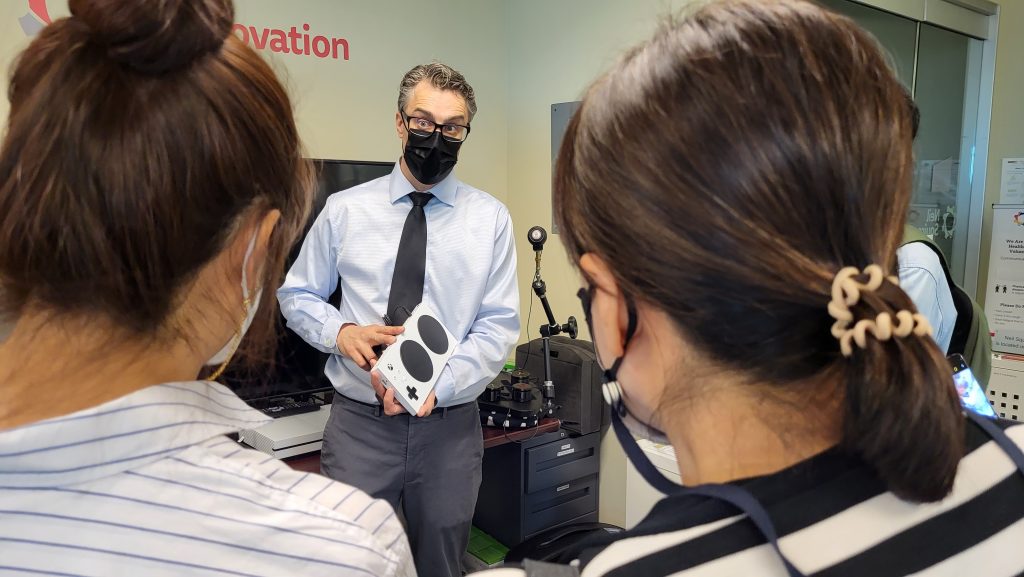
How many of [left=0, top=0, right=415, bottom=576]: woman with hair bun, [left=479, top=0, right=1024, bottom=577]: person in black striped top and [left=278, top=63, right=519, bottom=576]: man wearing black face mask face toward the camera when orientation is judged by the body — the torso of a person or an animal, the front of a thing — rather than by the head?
1

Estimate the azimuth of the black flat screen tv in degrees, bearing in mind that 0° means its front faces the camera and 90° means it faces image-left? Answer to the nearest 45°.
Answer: approximately 315°

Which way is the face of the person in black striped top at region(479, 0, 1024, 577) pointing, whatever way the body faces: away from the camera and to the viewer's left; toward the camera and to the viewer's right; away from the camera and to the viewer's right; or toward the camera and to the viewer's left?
away from the camera and to the viewer's left

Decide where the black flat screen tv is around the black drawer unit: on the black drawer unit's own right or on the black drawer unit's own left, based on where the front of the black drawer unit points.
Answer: on the black drawer unit's own right

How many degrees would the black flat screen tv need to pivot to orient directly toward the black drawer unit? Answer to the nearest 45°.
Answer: approximately 45° to its left

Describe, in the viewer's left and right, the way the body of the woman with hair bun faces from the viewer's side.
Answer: facing away from the viewer and to the right of the viewer

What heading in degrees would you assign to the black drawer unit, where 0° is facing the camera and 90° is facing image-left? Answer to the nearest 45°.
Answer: approximately 315°

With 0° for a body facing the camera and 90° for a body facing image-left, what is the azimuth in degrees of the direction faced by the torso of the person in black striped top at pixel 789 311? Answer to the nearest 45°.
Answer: approximately 135°

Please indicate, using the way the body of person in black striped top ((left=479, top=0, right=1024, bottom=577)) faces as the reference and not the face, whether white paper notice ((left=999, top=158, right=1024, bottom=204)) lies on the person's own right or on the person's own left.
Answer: on the person's own right

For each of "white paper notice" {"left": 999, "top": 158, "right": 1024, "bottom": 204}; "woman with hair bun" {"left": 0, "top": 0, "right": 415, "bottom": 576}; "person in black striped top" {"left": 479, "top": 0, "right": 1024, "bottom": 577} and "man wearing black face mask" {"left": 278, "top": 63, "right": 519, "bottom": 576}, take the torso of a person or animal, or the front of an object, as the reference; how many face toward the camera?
2

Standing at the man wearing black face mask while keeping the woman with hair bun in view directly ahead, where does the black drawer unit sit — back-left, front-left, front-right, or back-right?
back-left

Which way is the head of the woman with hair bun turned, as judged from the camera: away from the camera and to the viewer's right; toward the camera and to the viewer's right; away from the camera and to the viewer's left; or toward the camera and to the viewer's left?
away from the camera and to the viewer's right

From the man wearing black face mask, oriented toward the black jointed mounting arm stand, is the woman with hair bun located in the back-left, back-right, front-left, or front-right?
back-right

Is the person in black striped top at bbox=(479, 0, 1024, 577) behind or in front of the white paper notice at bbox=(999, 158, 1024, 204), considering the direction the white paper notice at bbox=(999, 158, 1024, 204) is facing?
in front
